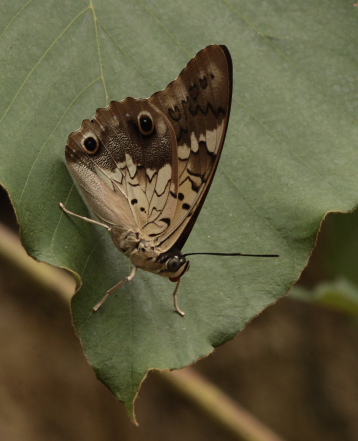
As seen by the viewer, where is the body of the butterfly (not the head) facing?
to the viewer's right
